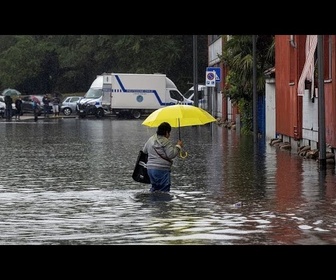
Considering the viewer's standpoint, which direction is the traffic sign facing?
facing the viewer

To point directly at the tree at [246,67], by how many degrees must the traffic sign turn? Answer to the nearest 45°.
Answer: approximately 45° to its left

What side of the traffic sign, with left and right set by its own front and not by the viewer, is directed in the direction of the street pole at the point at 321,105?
front

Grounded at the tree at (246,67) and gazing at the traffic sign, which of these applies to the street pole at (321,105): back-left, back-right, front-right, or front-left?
back-left
